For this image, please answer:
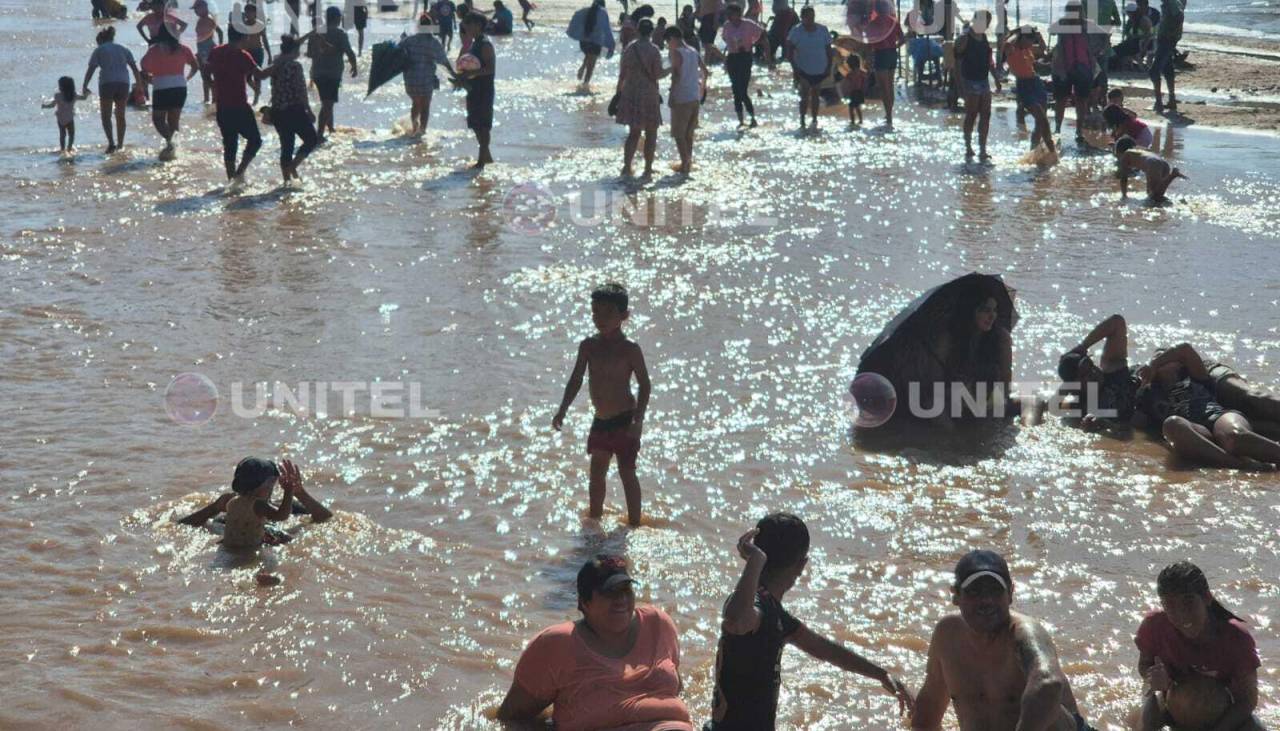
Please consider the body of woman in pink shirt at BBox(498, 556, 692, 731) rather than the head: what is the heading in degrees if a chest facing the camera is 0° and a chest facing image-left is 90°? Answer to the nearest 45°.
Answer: approximately 315°

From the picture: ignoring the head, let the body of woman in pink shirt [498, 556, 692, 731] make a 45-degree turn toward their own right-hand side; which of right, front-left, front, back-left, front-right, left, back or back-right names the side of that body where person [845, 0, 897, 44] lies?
back

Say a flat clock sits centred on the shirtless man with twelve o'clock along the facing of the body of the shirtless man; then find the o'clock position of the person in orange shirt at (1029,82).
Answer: The person in orange shirt is roughly at 6 o'clock from the shirtless man.

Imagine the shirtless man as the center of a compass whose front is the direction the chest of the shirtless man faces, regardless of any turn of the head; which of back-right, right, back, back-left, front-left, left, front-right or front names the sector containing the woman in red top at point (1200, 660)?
back-left

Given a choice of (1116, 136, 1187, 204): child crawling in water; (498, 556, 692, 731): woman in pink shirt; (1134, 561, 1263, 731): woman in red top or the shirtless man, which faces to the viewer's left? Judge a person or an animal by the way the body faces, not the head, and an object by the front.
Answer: the child crawling in water

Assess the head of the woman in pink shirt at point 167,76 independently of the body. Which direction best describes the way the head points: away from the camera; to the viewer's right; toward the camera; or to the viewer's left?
away from the camera

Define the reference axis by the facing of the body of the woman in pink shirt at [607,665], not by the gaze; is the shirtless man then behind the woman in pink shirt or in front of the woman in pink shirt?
in front

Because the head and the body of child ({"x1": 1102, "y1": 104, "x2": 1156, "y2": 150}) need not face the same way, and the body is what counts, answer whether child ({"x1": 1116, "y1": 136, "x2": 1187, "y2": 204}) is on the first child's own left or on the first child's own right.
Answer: on the first child's own left
